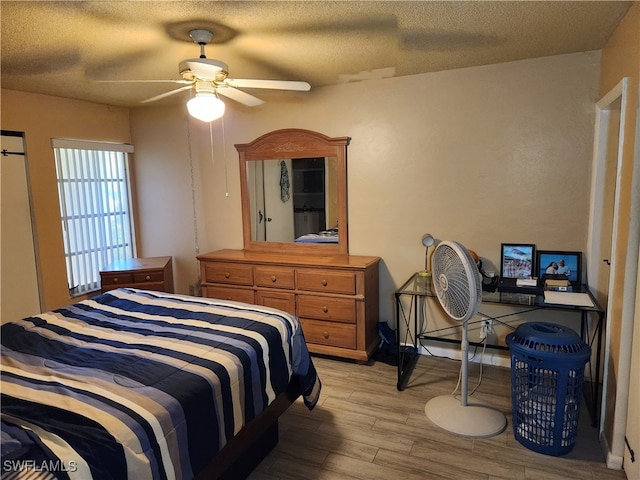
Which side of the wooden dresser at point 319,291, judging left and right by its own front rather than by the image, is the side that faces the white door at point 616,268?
left

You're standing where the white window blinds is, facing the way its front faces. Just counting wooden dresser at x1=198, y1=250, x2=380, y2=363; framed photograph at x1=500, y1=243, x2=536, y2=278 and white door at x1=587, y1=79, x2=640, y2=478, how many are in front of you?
3

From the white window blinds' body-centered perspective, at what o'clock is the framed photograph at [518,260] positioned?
The framed photograph is roughly at 12 o'clock from the white window blinds.

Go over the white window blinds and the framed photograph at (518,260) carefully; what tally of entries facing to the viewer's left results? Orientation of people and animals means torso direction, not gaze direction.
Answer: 0

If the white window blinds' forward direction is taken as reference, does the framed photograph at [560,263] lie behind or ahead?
ahead

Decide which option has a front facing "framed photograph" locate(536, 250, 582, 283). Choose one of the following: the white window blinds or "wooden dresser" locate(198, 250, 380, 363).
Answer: the white window blinds

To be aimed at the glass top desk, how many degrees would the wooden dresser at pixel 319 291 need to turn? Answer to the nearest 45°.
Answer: approximately 90° to its left

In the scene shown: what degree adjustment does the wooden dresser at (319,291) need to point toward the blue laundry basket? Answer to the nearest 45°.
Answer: approximately 90° to its left

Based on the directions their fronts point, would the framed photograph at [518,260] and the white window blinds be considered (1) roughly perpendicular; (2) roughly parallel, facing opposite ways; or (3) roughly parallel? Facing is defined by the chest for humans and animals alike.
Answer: roughly perpendicular

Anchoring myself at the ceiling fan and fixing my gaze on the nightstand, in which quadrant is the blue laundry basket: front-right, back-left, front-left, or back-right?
back-right

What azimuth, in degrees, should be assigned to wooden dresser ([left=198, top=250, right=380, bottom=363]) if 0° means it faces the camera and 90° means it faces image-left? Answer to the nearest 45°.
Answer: approximately 45°

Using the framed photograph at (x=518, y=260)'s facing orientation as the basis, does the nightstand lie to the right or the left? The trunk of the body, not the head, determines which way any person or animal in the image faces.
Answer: on its right

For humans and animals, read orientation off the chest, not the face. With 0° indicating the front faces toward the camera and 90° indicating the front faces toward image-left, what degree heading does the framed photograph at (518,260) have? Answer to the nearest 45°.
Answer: approximately 0°
